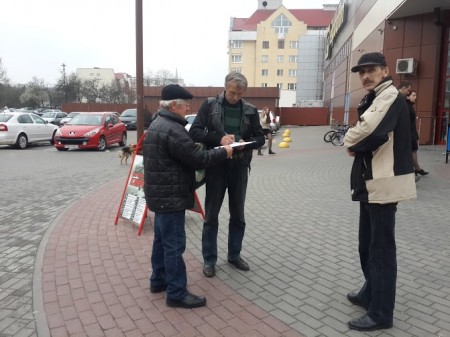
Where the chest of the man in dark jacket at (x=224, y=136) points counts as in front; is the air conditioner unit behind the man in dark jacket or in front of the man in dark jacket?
behind

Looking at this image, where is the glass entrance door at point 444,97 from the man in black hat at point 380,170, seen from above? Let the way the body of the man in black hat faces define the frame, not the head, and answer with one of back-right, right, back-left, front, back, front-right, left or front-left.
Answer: right

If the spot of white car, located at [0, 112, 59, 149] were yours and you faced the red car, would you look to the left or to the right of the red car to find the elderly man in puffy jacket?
right

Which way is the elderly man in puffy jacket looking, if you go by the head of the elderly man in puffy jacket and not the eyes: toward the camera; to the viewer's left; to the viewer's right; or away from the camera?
to the viewer's right

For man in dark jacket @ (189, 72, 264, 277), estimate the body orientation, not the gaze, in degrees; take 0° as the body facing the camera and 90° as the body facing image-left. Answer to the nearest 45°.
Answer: approximately 0°

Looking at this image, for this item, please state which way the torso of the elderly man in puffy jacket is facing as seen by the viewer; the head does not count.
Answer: to the viewer's right

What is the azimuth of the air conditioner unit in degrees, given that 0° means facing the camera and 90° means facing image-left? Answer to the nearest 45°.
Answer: approximately 45°

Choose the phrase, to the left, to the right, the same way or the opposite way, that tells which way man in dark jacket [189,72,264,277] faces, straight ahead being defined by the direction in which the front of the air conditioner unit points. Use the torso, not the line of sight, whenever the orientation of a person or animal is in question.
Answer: to the left

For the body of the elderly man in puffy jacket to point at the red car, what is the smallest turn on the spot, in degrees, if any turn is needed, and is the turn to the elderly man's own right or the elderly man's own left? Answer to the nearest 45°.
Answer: approximately 90° to the elderly man's own left

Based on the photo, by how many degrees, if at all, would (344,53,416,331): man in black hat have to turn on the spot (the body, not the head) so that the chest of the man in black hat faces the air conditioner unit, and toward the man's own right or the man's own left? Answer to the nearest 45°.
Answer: approximately 90° to the man's own right

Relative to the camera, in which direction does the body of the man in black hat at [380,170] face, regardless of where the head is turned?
to the viewer's left

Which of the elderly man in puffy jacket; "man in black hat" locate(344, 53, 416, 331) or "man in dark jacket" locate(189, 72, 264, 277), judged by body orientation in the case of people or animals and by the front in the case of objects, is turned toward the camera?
the man in dark jacket

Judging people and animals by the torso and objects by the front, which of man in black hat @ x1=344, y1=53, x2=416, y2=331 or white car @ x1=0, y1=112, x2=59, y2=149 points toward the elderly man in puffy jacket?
the man in black hat
